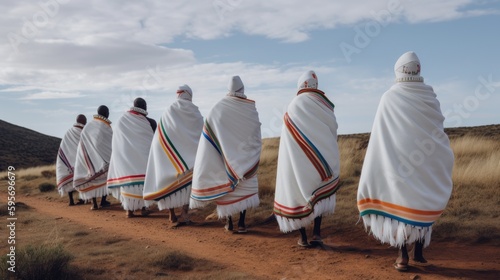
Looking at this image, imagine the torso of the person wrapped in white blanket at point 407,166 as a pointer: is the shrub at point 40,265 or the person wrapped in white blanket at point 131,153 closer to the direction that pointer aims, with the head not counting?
the person wrapped in white blanket

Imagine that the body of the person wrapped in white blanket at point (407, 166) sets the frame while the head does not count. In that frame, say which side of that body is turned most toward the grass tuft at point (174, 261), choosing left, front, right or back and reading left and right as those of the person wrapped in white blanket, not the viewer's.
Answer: left

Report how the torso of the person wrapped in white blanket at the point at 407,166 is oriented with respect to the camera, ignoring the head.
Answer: away from the camera

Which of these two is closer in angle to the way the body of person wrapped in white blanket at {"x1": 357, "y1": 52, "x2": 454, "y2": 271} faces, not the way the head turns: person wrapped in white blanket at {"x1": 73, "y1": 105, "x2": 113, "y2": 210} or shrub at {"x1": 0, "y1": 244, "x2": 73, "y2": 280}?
the person wrapped in white blanket

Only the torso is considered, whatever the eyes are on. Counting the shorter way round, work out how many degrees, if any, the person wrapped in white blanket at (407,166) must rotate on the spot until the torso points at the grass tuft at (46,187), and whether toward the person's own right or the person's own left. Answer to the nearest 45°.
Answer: approximately 45° to the person's own left

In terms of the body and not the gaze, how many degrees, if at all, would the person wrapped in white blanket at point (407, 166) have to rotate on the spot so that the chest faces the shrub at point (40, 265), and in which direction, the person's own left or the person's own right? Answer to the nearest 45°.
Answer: approximately 90° to the person's own left

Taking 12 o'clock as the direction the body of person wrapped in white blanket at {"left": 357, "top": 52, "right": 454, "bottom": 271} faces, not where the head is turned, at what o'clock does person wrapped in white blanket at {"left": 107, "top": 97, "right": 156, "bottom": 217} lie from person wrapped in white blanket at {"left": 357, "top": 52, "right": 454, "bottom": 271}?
person wrapped in white blanket at {"left": 107, "top": 97, "right": 156, "bottom": 217} is roughly at 10 o'clock from person wrapped in white blanket at {"left": 357, "top": 52, "right": 454, "bottom": 271}.

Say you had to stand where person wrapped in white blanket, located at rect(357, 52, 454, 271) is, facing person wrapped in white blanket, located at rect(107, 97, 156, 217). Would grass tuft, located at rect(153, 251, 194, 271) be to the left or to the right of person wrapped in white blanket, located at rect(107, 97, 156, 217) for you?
left

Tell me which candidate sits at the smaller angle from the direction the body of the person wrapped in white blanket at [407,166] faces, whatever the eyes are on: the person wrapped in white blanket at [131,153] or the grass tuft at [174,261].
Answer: the person wrapped in white blanket

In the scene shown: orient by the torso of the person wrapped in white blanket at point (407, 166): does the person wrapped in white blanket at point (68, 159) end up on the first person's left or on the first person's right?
on the first person's left

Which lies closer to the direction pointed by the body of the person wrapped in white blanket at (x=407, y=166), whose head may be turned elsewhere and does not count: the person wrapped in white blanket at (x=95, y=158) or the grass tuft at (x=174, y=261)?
the person wrapped in white blanket
